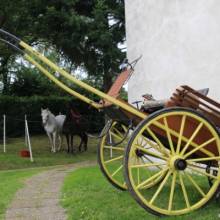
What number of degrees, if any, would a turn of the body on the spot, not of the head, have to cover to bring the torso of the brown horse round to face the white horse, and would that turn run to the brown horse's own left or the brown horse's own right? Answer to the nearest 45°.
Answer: approximately 45° to the brown horse's own right

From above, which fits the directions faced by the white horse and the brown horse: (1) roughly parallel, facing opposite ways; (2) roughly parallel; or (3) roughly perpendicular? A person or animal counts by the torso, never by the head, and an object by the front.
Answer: roughly parallel

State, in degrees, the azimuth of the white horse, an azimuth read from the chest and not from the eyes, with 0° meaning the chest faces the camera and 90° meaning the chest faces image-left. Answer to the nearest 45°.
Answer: approximately 45°

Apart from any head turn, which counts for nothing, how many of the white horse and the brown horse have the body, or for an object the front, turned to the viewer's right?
0

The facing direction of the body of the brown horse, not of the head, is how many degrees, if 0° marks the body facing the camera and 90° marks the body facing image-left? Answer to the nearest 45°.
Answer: approximately 45°

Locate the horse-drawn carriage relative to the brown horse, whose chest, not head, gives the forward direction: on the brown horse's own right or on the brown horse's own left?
on the brown horse's own left

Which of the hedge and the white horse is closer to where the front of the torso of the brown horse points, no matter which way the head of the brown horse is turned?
the white horse

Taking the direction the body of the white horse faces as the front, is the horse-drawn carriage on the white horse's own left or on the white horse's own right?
on the white horse's own left
